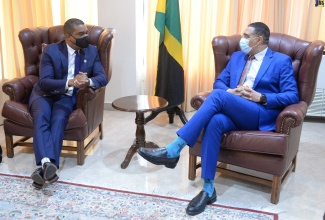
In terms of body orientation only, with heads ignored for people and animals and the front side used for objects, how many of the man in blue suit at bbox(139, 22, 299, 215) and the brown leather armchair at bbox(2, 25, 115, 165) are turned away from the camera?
0

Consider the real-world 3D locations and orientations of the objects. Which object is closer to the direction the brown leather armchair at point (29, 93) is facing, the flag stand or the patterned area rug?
the patterned area rug

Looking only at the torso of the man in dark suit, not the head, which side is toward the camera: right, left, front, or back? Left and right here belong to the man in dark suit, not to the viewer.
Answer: front

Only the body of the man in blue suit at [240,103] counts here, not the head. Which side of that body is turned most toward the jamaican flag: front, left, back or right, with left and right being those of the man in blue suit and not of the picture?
right

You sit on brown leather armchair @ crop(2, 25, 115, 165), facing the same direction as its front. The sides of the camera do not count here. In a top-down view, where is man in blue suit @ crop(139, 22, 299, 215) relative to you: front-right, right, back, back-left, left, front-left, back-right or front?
left

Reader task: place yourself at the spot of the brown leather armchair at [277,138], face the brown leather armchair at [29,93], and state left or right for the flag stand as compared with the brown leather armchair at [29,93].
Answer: right

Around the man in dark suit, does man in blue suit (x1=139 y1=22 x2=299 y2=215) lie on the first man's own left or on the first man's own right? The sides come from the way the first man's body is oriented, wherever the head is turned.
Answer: on the first man's own left

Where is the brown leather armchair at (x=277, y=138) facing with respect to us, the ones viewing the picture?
facing the viewer and to the left of the viewer

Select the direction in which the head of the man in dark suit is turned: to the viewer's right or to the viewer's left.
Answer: to the viewer's right

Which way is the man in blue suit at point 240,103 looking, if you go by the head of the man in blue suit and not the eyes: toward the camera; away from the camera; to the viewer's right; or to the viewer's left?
to the viewer's left

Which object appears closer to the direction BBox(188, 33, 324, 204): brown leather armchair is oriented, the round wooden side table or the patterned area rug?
the patterned area rug

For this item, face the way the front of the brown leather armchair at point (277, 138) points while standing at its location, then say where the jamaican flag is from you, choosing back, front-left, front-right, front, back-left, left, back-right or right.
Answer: right

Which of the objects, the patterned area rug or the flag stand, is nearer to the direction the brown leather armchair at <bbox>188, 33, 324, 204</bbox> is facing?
the patterned area rug
